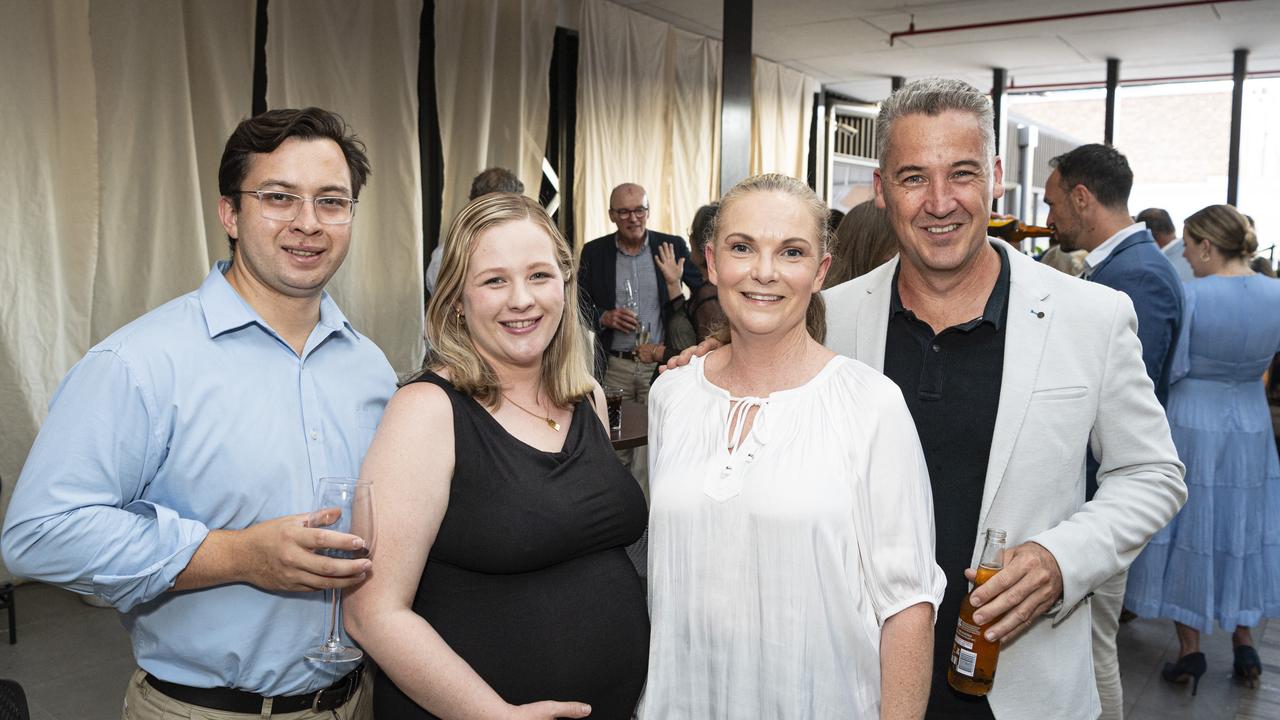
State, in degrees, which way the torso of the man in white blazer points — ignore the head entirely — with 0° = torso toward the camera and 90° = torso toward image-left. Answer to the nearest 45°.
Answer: approximately 45°

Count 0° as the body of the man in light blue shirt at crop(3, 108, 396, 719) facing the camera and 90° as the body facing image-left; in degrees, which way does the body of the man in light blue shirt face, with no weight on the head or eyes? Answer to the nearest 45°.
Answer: approximately 315°

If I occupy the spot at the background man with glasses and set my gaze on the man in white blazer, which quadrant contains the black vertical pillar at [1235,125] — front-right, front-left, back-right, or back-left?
back-left

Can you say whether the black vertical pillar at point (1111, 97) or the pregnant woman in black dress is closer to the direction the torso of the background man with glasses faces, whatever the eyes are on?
the pregnant woman in black dress

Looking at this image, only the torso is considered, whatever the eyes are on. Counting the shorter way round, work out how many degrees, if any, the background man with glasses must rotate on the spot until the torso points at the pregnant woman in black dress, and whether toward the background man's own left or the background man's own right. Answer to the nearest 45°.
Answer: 0° — they already face them

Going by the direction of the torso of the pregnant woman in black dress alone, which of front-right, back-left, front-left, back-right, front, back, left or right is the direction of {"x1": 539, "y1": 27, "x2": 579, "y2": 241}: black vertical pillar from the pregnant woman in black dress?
back-left

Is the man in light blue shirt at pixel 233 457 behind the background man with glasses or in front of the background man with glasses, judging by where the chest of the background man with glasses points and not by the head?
in front

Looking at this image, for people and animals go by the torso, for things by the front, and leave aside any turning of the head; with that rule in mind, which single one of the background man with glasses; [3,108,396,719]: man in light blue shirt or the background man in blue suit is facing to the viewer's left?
the background man in blue suit

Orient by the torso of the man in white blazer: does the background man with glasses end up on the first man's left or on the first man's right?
on the first man's right
